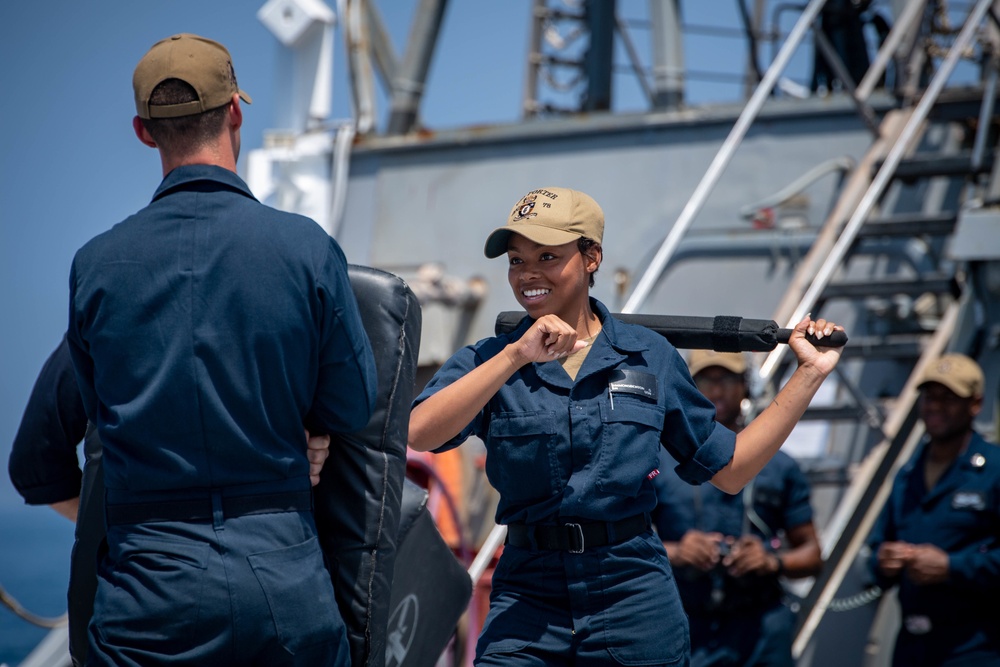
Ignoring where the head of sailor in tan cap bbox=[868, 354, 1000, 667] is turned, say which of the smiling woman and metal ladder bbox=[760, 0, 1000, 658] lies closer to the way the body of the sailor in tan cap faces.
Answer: the smiling woman

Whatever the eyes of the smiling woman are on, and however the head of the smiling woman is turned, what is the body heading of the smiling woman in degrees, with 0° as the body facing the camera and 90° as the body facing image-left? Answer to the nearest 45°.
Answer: approximately 0°

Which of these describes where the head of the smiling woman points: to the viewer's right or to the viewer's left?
to the viewer's left

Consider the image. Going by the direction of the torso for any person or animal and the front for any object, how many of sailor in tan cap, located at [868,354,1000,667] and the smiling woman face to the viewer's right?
0

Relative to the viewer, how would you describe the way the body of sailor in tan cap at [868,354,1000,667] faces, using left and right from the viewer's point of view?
facing the viewer and to the left of the viewer

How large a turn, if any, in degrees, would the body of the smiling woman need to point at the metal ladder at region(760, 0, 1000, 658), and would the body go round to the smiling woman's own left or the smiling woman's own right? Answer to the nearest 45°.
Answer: approximately 180°

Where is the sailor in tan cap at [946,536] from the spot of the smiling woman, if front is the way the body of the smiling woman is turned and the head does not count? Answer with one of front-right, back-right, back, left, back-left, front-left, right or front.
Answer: back-left
